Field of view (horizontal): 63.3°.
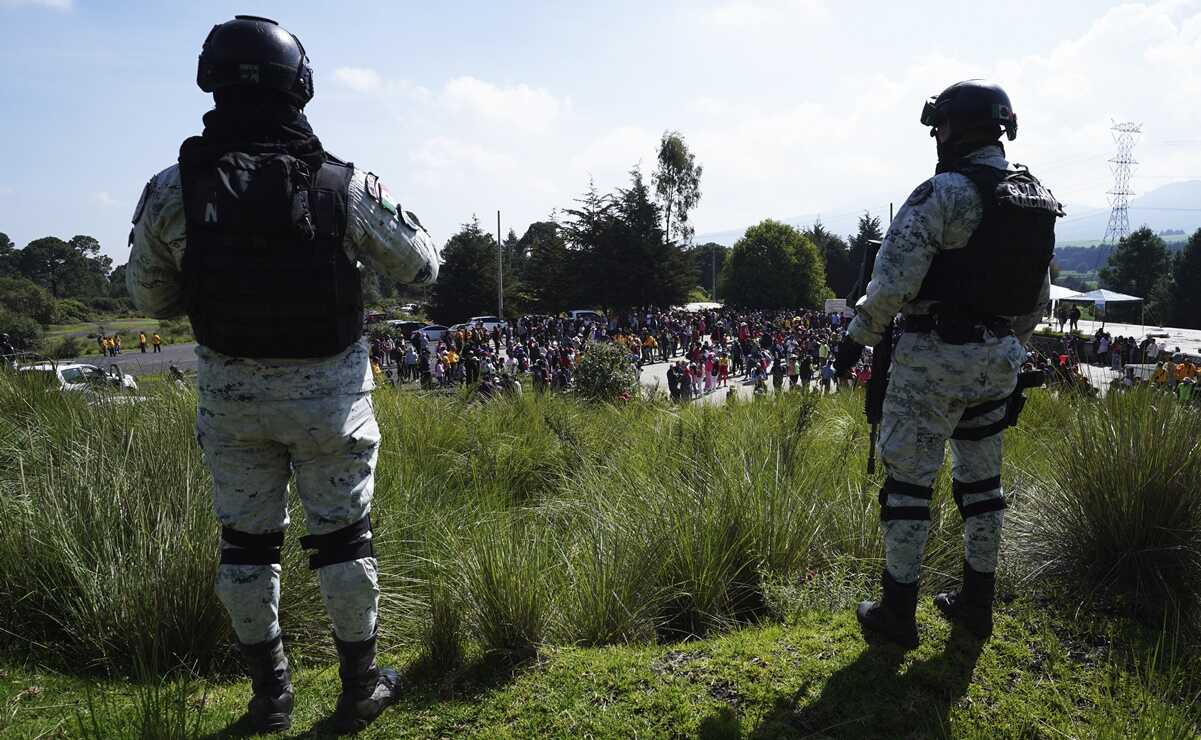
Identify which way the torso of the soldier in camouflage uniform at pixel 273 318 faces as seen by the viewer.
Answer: away from the camera

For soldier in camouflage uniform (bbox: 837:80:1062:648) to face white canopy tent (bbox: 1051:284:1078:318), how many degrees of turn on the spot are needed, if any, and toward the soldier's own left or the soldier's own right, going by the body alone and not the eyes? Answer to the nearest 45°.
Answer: approximately 45° to the soldier's own right

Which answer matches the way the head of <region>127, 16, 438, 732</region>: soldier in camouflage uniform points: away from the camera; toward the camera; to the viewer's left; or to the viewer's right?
away from the camera

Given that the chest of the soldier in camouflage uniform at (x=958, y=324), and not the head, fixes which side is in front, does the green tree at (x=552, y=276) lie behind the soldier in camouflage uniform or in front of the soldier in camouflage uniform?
in front

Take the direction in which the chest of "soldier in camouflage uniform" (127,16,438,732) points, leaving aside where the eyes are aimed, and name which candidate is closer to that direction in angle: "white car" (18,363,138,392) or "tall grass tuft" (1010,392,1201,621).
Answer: the white car

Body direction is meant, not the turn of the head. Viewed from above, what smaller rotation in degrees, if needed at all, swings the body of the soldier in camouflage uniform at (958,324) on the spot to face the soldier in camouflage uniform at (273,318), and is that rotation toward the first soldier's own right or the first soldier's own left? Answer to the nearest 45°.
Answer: approximately 90° to the first soldier's own left

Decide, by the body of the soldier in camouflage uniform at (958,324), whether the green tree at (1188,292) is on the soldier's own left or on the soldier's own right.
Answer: on the soldier's own right

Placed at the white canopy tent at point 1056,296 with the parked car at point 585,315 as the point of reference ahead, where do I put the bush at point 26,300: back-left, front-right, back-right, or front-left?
front-left

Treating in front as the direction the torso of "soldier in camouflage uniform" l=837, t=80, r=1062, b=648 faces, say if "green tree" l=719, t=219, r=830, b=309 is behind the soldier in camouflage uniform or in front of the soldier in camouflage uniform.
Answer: in front

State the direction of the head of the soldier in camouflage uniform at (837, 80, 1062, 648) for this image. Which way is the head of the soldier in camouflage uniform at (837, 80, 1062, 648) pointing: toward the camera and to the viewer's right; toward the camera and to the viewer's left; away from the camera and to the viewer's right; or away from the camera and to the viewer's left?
away from the camera and to the viewer's left

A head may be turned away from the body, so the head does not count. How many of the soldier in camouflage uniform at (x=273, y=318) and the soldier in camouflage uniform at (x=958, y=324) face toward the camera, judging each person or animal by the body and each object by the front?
0

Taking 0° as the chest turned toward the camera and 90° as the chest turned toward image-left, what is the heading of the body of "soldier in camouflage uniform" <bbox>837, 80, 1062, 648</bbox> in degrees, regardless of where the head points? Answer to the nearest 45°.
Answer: approximately 135°

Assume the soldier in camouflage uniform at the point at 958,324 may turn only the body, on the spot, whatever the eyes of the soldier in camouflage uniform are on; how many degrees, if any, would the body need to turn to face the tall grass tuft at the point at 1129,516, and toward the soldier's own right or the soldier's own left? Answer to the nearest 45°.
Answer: approximately 90° to the soldier's own right
